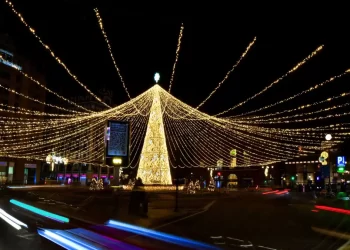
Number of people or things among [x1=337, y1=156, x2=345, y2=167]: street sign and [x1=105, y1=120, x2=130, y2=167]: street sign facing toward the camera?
2

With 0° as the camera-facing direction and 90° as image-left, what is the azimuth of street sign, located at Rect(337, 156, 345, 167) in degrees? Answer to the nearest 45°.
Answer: approximately 0°

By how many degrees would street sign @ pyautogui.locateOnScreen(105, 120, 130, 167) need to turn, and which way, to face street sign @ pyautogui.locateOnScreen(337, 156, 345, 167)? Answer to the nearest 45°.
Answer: approximately 135° to its left

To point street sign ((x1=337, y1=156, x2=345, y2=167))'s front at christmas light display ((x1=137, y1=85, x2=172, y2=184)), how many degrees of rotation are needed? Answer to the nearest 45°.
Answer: approximately 90° to its right

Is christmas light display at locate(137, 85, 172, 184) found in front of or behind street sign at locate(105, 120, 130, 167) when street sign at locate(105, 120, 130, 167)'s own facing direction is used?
behind

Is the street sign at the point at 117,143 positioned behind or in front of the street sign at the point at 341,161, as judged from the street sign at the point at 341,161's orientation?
in front
